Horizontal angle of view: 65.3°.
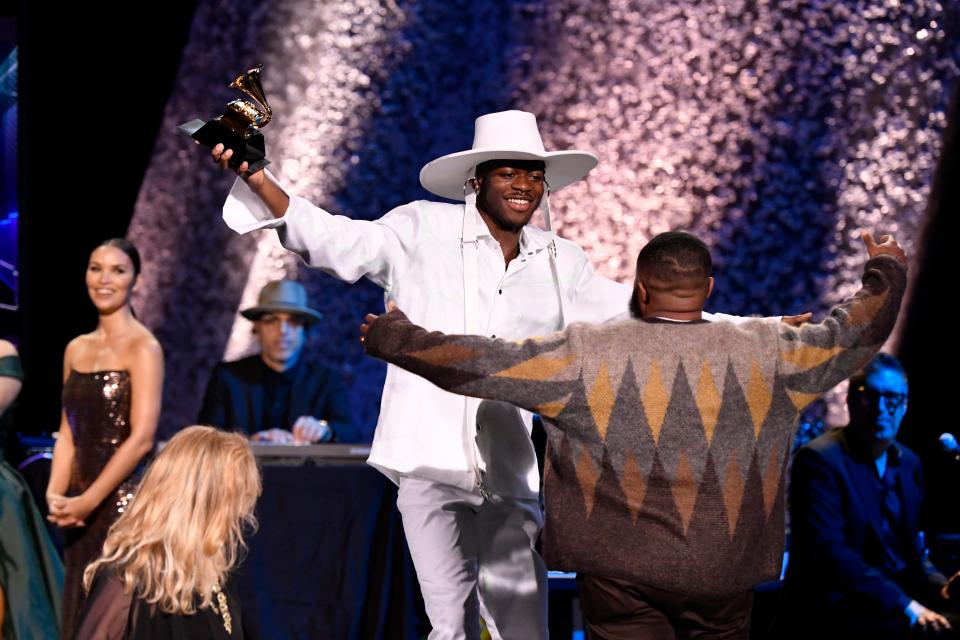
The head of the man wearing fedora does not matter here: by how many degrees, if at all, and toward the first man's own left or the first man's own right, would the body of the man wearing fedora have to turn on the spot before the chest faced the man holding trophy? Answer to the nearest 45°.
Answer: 0° — they already face them

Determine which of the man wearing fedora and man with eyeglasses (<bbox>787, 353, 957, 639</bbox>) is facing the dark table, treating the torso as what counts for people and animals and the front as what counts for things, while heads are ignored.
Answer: the man wearing fedora

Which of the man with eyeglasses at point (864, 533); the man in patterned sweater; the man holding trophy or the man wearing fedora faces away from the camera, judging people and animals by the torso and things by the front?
the man in patterned sweater

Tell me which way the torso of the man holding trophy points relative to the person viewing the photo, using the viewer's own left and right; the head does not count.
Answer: facing the viewer and to the right of the viewer

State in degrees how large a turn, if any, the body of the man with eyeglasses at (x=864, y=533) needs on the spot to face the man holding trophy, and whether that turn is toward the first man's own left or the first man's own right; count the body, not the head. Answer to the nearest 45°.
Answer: approximately 90° to the first man's own right

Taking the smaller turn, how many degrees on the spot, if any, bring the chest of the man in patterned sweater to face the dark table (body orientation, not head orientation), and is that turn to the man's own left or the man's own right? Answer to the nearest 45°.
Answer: approximately 45° to the man's own left

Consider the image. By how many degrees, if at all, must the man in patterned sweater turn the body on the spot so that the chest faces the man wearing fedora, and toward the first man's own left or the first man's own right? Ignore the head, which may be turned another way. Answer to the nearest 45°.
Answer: approximately 45° to the first man's own left

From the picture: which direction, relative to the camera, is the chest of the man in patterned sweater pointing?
away from the camera

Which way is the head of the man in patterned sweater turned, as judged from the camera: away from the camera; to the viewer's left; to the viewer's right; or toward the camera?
away from the camera
